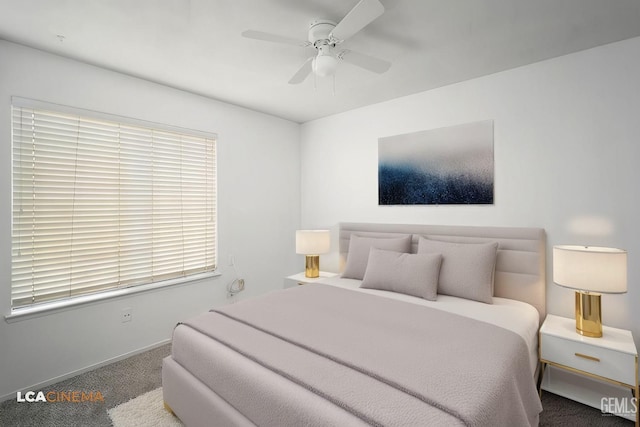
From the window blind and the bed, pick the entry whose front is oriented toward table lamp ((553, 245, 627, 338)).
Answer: the window blind

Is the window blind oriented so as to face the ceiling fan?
yes

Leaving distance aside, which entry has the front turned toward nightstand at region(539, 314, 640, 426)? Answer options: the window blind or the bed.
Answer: the window blind

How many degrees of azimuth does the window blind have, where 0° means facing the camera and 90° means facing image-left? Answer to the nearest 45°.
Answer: approximately 315°

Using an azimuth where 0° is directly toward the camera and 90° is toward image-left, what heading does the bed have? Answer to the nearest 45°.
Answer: approximately 45°

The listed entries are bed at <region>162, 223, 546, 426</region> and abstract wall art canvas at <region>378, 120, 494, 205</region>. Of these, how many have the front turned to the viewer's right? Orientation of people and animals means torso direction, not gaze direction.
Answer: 0

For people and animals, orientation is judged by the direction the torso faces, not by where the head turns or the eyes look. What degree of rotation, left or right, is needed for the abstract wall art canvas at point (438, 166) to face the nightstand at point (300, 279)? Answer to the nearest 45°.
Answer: approximately 45° to its right

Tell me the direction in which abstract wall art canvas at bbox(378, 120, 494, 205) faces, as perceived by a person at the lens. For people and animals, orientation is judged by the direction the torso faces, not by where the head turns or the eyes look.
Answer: facing the viewer and to the left of the viewer

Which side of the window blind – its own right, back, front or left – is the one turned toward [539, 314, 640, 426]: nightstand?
front

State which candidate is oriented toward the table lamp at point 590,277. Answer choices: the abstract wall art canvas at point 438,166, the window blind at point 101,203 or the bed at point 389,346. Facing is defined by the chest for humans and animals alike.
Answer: the window blind

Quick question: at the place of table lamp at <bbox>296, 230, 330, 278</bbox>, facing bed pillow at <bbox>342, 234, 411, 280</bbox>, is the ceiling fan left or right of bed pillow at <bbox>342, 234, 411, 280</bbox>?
right

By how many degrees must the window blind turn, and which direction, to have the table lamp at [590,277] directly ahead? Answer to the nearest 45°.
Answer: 0° — it already faces it

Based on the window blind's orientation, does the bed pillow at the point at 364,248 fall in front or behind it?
in front

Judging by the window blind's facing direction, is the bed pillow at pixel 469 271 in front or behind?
in front

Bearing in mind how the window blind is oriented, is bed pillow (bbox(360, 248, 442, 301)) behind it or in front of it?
in front
